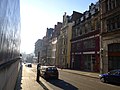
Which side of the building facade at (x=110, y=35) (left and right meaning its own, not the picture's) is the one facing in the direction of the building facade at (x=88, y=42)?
right

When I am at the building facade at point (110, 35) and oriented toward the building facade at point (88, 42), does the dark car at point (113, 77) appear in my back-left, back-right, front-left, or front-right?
back-left

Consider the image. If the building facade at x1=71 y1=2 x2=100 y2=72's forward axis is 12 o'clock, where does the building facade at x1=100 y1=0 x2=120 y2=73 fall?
the building facade at x1=100 y1=0 x2=120 y2=73 is roughly at 10 o'clock from the building facade at x1=71 y1=2 x2=100 y2=72.

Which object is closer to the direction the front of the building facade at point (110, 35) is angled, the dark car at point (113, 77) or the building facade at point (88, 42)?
the dark car

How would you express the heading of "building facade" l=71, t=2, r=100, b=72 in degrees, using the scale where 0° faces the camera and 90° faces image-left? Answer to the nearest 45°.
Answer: approximately 45°

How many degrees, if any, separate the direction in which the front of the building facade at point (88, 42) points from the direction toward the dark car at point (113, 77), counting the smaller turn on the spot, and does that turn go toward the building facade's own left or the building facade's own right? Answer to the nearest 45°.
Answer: approximately 45° to the building facade's own left

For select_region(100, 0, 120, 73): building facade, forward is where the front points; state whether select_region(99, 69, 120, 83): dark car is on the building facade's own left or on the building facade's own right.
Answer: on the building facade's own left
